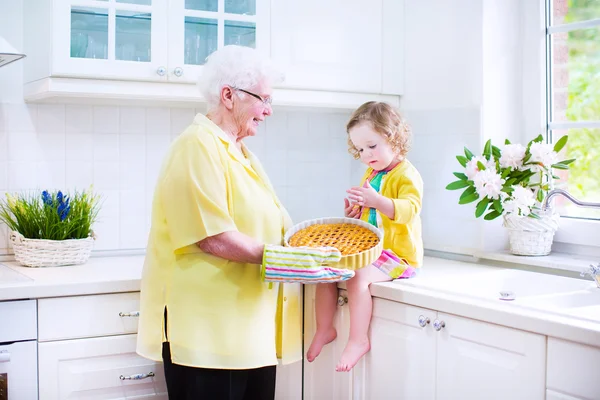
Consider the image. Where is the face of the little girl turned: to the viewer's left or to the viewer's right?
to the viewer's left

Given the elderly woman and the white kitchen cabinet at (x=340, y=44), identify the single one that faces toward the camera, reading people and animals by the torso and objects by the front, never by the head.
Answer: the white kitchen cabinet

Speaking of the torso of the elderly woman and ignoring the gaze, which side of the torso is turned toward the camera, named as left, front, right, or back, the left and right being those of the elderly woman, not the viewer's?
right

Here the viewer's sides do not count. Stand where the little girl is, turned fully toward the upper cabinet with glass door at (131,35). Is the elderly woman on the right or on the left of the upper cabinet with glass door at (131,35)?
left

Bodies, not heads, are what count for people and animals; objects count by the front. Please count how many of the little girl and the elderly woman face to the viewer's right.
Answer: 1

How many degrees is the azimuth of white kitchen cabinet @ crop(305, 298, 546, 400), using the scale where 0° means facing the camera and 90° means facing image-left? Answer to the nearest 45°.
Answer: approximately 45°

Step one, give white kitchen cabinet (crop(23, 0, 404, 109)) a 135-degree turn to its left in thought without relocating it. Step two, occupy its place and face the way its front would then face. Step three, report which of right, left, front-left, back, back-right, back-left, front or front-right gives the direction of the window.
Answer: front-right

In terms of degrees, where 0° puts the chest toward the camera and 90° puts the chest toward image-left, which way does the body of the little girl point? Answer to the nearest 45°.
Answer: approximately 45°

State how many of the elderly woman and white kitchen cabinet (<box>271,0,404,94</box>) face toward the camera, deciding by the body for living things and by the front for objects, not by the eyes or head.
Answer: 1

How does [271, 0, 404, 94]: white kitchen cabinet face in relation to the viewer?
toward the camera

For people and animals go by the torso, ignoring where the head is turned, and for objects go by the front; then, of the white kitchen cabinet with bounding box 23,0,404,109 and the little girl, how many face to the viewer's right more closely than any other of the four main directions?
0

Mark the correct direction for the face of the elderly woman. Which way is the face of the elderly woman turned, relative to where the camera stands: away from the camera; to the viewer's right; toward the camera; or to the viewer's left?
to the viewer's right

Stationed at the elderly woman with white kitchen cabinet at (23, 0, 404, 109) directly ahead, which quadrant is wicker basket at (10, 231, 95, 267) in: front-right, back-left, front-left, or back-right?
front-left

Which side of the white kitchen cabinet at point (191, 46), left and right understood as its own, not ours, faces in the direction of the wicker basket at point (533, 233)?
left

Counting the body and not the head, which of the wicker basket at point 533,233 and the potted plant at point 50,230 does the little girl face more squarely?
the potted plant

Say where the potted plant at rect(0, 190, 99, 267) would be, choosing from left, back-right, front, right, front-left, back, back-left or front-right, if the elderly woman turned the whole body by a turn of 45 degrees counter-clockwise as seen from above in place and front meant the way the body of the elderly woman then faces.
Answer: left

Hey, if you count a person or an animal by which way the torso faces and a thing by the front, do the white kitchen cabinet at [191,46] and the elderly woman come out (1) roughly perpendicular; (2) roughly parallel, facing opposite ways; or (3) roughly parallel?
roughly perpendicular
